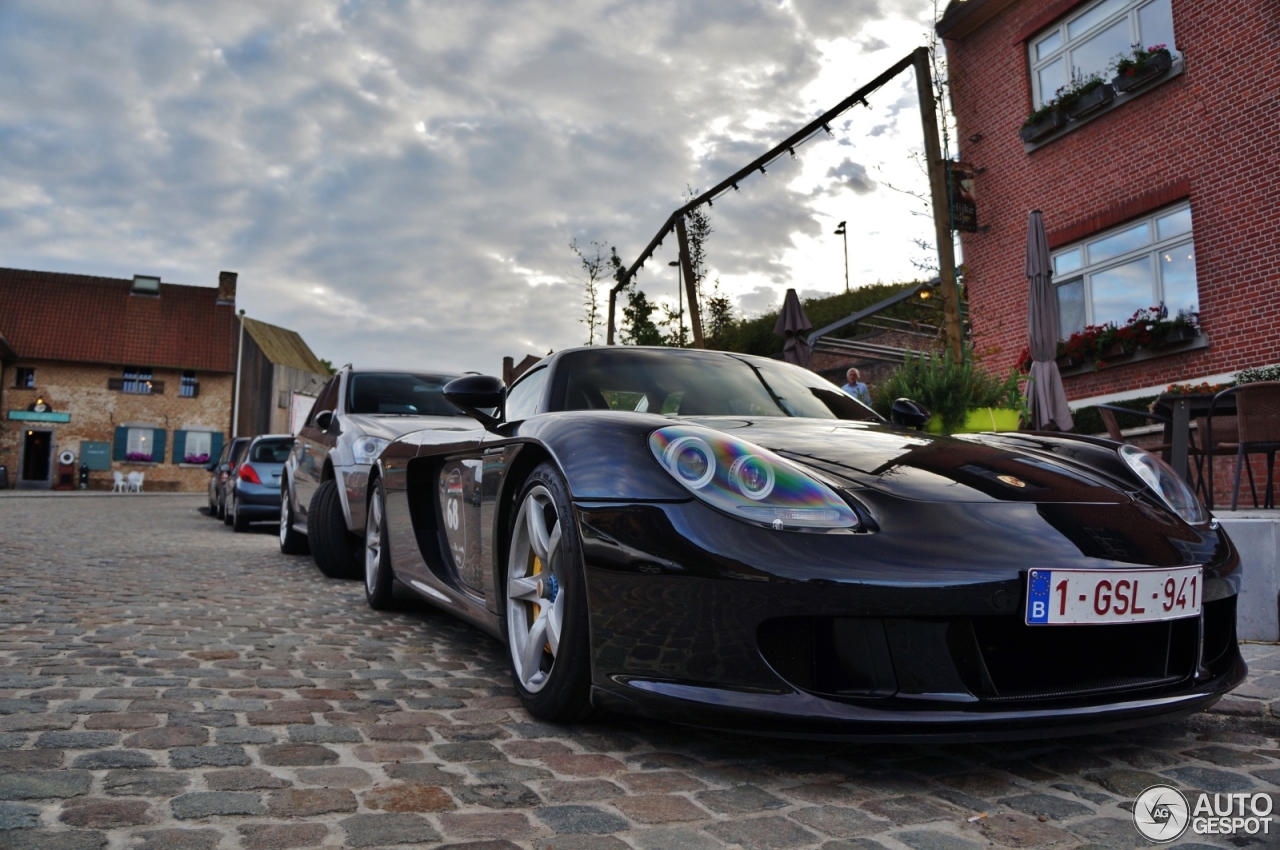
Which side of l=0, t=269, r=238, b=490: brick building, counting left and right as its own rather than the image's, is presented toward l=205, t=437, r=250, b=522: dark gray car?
front

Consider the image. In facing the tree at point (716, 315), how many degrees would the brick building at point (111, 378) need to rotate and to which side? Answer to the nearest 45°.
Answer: approximately 45° to its left

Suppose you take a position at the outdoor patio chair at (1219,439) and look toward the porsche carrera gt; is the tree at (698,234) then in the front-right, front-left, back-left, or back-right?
back-right

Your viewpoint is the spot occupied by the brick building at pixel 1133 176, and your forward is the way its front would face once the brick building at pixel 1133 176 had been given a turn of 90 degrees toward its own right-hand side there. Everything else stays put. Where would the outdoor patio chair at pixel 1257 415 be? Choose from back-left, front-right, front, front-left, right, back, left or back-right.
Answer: back-left

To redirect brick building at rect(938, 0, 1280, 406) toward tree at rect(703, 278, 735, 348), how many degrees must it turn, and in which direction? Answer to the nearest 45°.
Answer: approximately 90° to its right

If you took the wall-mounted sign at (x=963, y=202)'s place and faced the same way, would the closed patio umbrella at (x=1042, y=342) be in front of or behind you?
in front

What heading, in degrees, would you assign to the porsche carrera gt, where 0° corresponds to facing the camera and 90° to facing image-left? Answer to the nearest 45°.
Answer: approximately 315°

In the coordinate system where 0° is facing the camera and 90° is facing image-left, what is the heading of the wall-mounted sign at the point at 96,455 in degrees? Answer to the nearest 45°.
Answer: approximately 0°

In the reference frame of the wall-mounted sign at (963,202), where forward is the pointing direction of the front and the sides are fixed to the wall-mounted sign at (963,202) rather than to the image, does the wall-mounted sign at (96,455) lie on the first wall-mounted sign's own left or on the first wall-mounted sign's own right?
on the first wall-mounted sign's own right

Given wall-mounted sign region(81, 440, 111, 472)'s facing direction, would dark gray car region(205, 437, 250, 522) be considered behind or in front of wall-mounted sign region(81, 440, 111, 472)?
in front

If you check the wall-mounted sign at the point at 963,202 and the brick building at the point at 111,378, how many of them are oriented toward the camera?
2

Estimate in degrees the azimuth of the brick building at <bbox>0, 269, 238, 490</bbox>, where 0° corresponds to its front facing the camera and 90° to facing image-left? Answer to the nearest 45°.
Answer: approximately 0°

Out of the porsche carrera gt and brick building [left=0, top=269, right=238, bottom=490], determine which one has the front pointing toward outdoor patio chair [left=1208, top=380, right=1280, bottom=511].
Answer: the brick building
